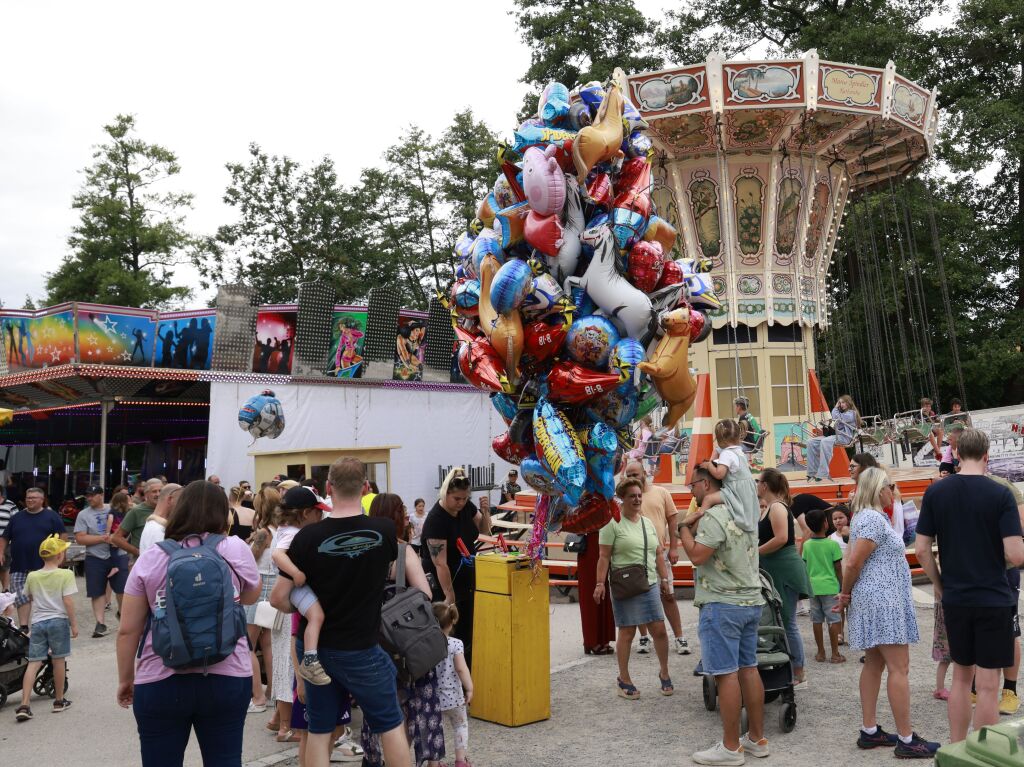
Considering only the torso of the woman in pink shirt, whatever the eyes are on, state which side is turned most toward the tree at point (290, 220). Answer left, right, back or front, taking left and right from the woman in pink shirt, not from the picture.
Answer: front

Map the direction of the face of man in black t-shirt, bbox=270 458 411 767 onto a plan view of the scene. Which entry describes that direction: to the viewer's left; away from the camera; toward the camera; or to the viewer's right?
away from the camera

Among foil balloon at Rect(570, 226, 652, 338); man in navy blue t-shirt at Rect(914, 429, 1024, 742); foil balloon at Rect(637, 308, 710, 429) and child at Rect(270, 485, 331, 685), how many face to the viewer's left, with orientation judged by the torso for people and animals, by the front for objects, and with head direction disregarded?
2

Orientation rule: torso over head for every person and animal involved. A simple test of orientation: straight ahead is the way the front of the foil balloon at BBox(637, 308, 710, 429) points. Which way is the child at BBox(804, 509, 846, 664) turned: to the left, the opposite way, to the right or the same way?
to the right

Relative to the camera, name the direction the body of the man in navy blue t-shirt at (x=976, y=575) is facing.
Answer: away from the camera

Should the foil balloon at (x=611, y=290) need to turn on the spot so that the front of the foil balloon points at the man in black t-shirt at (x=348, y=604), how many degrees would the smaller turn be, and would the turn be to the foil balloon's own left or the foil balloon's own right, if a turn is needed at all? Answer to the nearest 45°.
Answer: approximately 45° to the foil balloon's own left

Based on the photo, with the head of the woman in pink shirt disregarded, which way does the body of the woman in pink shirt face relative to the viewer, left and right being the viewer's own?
facing away from the viewer

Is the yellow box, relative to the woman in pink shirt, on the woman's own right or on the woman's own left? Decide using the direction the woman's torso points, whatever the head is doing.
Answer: on the woman's own right

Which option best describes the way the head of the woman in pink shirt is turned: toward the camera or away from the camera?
away from the camera

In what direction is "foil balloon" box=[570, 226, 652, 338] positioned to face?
to the viewer's left

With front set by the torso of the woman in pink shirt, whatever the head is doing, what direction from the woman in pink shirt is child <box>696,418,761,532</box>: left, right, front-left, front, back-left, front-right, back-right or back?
right

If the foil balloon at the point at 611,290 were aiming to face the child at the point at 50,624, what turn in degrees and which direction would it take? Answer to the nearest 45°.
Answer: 0° — it already faces them

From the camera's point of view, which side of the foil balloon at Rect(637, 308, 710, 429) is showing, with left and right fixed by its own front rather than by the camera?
left
